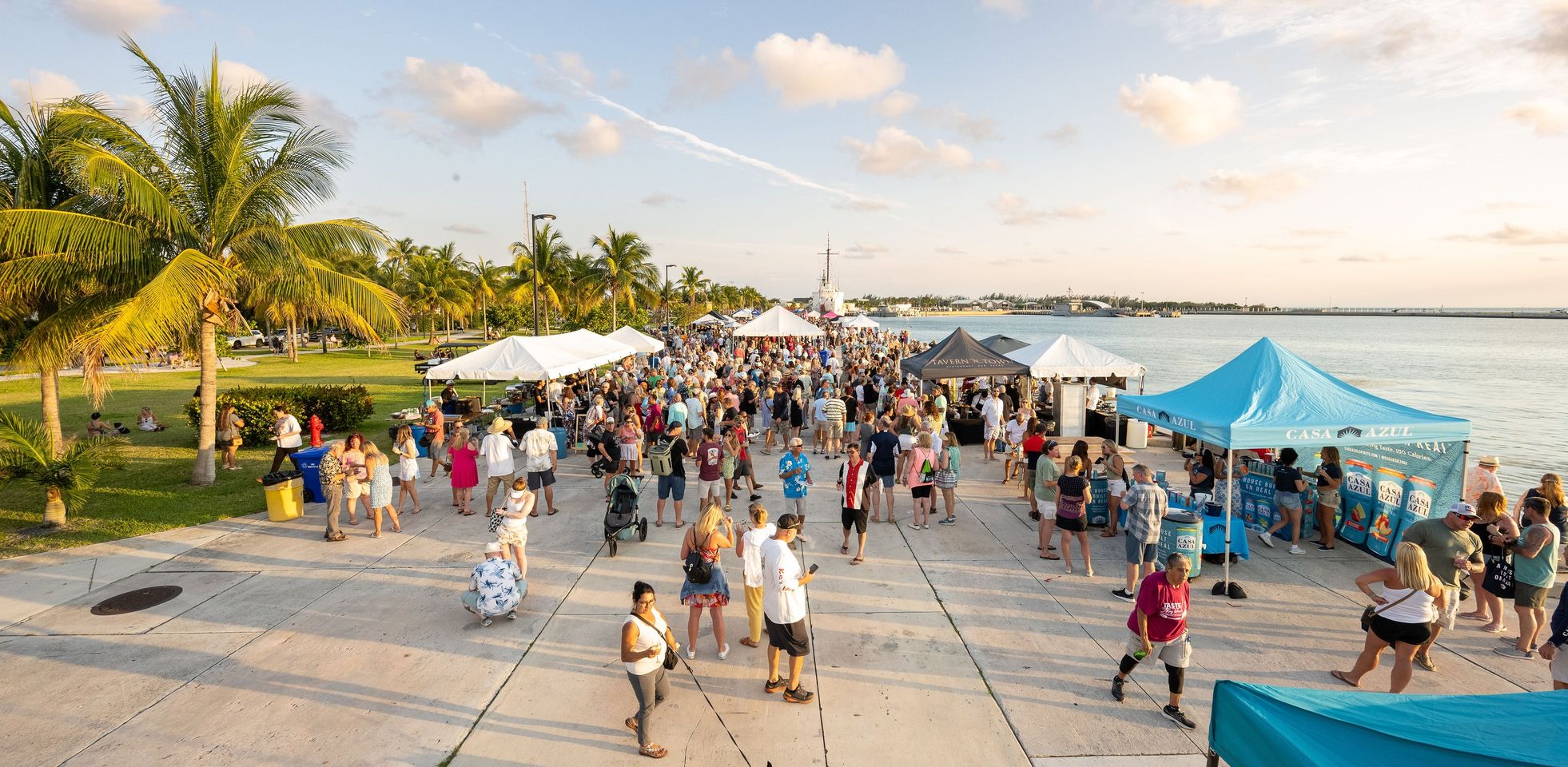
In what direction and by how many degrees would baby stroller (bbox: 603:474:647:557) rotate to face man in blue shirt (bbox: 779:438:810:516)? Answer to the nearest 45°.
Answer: approximately 135° to its left

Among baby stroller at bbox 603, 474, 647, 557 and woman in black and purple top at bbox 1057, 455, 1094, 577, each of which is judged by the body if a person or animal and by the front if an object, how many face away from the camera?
1

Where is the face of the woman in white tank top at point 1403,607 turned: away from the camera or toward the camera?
away from the camera
